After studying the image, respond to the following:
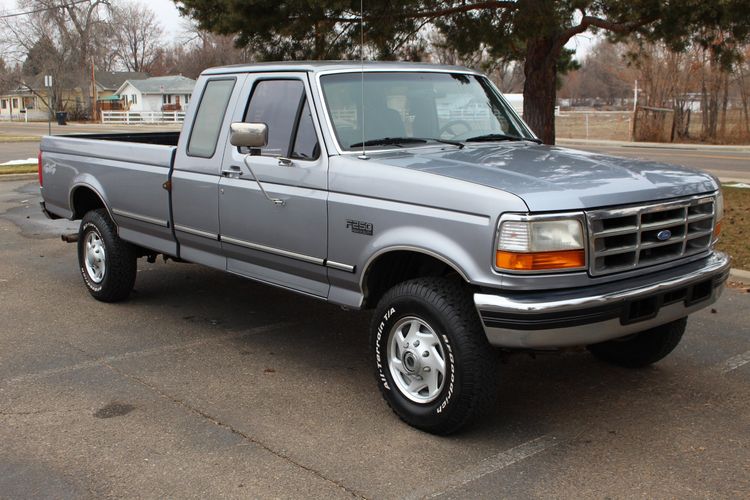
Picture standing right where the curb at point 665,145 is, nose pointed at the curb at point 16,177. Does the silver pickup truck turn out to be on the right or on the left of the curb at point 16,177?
left

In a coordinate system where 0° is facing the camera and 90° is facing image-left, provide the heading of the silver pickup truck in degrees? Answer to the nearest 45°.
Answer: approximately 315°

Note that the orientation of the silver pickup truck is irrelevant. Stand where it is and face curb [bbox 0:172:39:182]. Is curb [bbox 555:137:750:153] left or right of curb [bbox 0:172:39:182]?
right

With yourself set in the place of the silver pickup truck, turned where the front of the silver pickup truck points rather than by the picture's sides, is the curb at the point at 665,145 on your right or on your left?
on your left

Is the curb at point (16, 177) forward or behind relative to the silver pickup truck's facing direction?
behind
